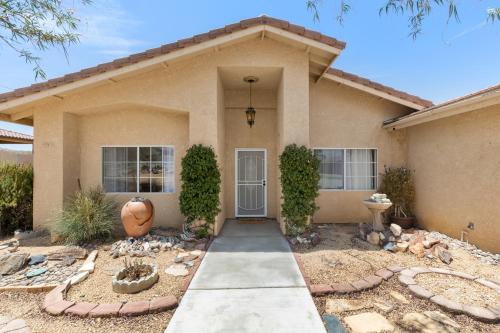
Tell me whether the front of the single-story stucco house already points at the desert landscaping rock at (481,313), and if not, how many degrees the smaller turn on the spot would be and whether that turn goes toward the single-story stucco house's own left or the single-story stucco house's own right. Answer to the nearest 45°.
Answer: approximately 45° to the single-story stucco house's own left

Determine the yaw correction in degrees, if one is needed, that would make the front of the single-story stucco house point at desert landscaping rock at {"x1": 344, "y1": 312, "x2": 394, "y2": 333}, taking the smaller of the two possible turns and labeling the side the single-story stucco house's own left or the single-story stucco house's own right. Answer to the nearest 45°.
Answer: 0° — it already faces it

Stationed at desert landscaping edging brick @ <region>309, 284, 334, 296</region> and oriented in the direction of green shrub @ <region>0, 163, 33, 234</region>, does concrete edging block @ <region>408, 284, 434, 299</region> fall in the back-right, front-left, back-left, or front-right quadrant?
back-right

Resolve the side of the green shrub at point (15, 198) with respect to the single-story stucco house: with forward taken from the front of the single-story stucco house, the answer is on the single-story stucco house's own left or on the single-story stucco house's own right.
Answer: on the single-story stucco house's own right

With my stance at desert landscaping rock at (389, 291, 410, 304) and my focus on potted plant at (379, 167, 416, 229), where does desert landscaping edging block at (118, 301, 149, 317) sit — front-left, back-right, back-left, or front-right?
back-left

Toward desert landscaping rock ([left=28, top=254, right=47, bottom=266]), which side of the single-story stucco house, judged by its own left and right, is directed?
front

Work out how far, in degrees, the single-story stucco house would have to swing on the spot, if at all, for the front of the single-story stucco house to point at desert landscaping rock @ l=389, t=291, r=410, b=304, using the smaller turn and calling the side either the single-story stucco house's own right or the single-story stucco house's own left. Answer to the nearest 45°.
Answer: approximately 45° to the single-story stucco house's own left

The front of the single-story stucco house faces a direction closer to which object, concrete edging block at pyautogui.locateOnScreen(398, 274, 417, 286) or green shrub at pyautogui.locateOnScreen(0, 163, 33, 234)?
the concrete edging block

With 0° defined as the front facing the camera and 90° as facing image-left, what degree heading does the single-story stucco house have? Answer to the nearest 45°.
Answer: approximately 0°

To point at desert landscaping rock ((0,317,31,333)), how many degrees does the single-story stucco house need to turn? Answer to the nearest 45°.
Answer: approximately 45° to its right
